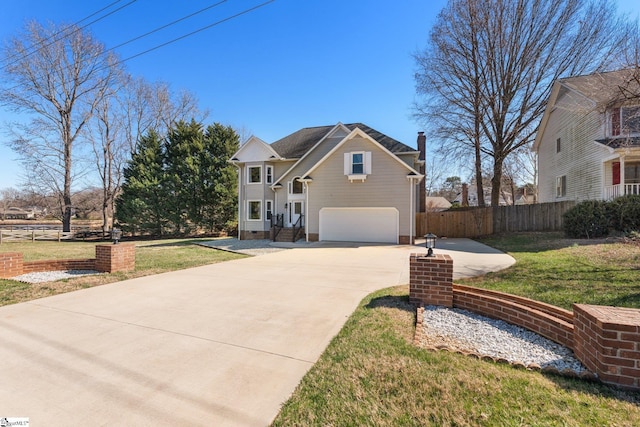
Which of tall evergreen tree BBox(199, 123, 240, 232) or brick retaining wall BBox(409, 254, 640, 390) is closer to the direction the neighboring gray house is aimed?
the brick retaining wall

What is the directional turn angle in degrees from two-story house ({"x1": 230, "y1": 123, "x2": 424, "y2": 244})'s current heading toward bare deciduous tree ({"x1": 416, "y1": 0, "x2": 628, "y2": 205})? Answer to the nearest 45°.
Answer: approximately 90° to its left

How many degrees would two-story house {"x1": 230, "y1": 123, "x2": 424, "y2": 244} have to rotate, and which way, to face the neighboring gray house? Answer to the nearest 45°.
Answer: approximately 90° to its left

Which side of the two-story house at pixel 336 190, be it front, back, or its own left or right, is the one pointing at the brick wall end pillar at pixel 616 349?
front

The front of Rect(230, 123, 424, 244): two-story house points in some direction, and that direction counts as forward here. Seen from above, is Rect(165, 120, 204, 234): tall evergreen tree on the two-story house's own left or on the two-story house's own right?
on the two-story house's own right

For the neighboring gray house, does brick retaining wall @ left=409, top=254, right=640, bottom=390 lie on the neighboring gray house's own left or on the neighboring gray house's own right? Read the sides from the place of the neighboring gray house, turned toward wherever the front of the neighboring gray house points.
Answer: on the neighboring gray house's own right

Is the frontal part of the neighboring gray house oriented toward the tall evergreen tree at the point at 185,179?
no

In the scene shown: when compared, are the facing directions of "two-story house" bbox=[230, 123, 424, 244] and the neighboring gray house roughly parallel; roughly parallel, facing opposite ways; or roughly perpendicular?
roughly parallel

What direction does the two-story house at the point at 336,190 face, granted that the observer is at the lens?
facing the viewer

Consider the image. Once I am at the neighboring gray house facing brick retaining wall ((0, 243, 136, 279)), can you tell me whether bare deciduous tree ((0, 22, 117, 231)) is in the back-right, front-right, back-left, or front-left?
front-right

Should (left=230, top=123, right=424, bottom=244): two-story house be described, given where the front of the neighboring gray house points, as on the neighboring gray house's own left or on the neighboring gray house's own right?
on the neighboring gray house's own right
